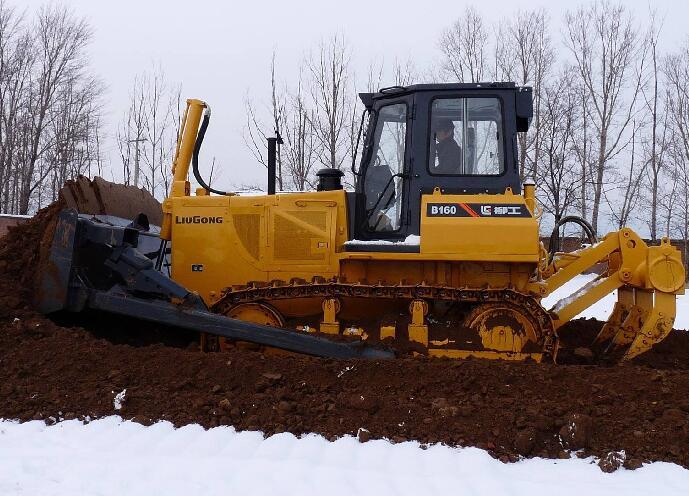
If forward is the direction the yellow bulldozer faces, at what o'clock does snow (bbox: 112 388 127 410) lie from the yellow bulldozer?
The snow is roughly at 11 o'clock from the yellow bulldozer.

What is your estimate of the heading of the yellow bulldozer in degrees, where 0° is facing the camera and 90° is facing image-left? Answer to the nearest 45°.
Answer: approximately 90°
